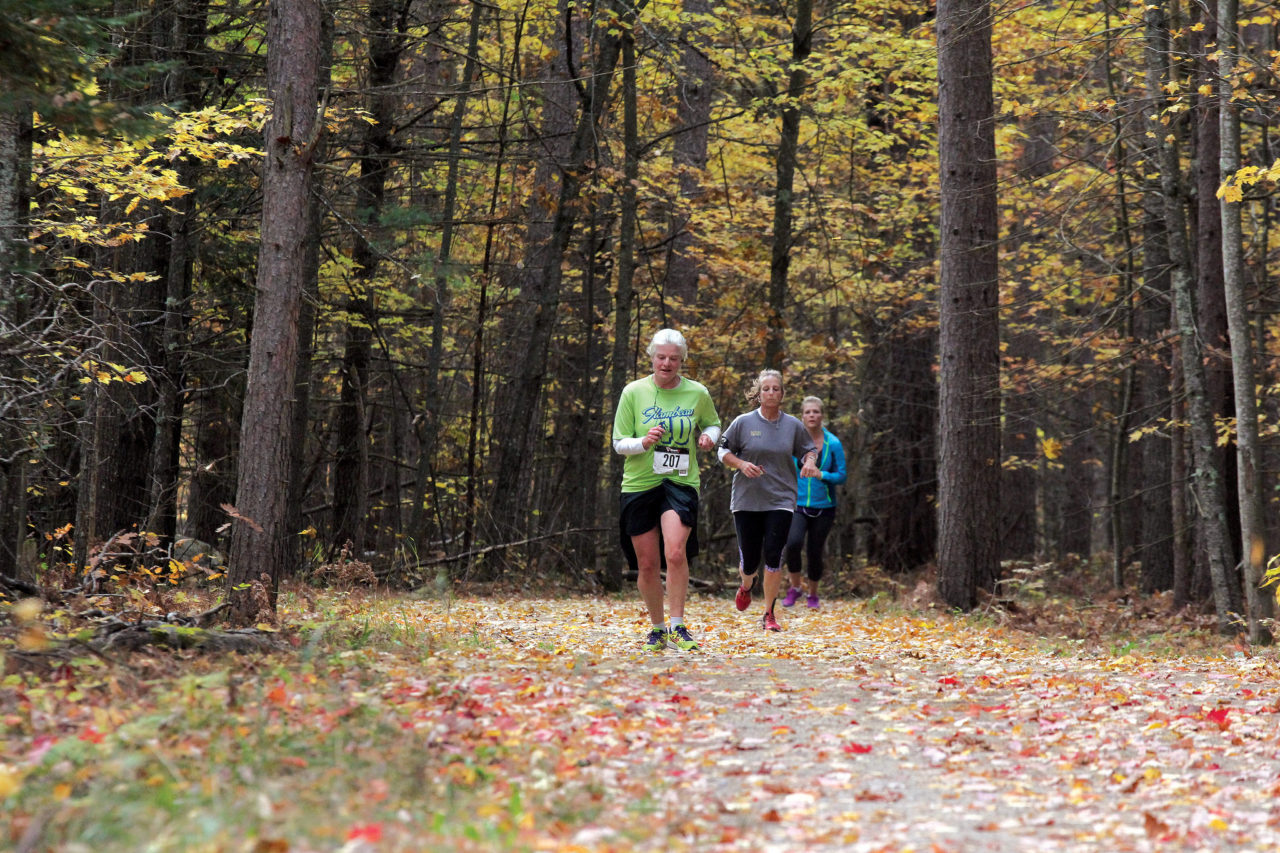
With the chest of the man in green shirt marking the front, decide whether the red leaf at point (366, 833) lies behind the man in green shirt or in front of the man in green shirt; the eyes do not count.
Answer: in front

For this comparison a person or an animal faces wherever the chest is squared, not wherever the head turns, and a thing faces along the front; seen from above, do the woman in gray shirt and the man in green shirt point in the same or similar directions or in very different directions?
same or similar directions

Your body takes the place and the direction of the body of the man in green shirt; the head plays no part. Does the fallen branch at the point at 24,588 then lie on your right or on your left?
on your right

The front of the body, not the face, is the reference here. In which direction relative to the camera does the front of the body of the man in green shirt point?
toward the camera

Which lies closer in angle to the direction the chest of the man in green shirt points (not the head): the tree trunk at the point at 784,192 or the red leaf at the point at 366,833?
the red leaf

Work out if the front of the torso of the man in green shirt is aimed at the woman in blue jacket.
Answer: no

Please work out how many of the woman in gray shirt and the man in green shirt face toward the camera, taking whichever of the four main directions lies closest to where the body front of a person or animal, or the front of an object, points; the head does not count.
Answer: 2

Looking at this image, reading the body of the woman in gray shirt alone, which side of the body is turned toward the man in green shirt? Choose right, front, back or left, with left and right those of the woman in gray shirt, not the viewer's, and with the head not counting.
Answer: front

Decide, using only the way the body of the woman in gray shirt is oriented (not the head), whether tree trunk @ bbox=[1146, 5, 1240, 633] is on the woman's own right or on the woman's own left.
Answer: on the woman's own left

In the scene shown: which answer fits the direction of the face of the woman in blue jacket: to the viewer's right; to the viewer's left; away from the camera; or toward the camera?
toward the camera

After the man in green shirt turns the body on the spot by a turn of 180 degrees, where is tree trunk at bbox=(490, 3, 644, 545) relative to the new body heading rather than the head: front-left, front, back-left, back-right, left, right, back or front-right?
front

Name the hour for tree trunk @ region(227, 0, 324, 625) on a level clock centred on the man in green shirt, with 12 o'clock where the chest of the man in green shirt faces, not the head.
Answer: The tree trunk is roughly at 3 o'clock from the man in green shirt.

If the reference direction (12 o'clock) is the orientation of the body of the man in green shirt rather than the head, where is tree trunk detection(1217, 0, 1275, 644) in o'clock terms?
The tree trunk is roughly at 8 o'clock from the man in green shirt.

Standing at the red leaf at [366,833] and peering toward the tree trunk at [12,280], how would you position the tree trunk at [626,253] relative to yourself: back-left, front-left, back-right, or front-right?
front-right

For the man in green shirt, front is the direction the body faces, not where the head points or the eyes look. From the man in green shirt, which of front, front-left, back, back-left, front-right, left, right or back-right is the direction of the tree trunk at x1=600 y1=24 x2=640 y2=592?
back

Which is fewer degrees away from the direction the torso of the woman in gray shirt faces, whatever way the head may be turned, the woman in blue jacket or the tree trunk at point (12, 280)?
the tree trunk

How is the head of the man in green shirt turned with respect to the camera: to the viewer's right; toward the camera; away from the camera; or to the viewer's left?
toward the camera

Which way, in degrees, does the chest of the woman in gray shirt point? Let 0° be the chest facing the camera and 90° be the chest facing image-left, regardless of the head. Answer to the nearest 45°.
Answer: approximately 0°

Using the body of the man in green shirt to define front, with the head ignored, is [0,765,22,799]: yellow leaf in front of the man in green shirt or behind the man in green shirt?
in front

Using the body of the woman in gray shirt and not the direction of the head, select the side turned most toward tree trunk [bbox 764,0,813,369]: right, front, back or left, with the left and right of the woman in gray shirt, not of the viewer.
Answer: back

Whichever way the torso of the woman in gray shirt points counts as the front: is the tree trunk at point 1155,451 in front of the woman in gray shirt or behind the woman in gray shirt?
behind
